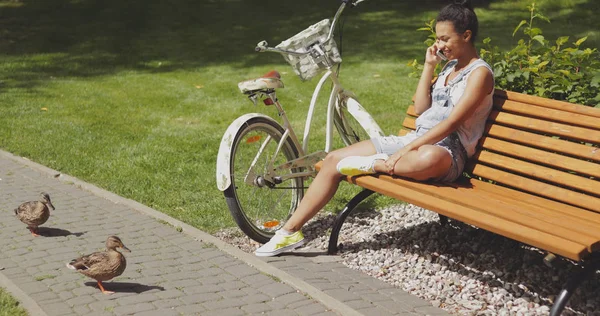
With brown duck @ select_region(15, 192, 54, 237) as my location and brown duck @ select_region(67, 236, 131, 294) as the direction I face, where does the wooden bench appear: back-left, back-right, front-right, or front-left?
front-left

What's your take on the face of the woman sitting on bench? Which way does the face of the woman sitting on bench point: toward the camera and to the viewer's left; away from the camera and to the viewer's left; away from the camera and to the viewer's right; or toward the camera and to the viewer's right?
toward the camera and to the viewer's left

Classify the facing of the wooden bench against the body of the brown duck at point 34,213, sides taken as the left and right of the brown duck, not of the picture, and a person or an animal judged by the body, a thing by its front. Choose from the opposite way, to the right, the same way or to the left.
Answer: the opposite way

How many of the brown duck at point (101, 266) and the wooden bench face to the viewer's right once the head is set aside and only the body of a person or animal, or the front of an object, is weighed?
1

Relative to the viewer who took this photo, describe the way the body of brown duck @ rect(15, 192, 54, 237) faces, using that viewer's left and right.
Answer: facing to the right of the viewer

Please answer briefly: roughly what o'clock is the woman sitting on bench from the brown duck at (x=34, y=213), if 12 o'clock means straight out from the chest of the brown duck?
The woman sitting on bench is roughly at 11 o'clock from the brown duck.

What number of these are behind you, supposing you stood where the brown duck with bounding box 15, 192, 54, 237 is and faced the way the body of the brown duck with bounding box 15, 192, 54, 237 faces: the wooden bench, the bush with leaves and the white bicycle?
0

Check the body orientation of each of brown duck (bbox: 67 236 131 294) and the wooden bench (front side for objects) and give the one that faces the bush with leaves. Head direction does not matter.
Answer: the brown duck

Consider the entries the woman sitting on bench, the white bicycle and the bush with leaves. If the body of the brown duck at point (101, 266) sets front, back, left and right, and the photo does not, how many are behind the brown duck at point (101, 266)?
0

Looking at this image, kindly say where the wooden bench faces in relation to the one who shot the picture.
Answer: facing the viewer and to the left of the viewer

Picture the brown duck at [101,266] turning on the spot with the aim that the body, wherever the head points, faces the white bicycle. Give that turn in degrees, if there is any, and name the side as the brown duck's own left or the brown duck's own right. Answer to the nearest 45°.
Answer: approximately 45° to the brown duck's own left

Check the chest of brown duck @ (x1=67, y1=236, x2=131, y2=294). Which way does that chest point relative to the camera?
to the viewer's right

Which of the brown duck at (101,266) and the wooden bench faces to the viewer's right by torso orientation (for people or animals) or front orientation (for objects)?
the brown duck

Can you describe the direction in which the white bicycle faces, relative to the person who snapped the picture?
facing away from the viewer and to the right of the viewer

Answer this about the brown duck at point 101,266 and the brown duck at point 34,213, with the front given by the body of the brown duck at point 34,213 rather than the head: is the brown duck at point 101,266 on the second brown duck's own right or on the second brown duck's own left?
on the second brown duck's own right

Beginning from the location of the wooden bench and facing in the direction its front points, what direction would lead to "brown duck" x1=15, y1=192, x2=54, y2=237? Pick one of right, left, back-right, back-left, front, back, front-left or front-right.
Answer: front-right

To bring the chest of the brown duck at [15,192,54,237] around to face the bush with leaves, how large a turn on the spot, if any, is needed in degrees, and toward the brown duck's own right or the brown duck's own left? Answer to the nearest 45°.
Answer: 0° — it already faces it

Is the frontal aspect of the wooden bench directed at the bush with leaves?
no
